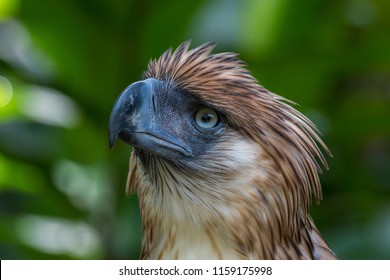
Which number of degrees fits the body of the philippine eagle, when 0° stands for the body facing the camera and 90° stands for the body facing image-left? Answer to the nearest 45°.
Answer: approximately 45°
